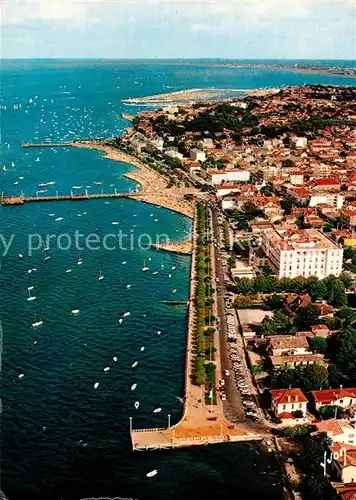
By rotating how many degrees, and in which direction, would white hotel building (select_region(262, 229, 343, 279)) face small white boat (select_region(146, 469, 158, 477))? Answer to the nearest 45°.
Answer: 0° — it already faces it

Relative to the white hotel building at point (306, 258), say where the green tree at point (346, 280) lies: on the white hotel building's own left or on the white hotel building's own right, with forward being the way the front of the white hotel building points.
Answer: on the white hotel building's own left
